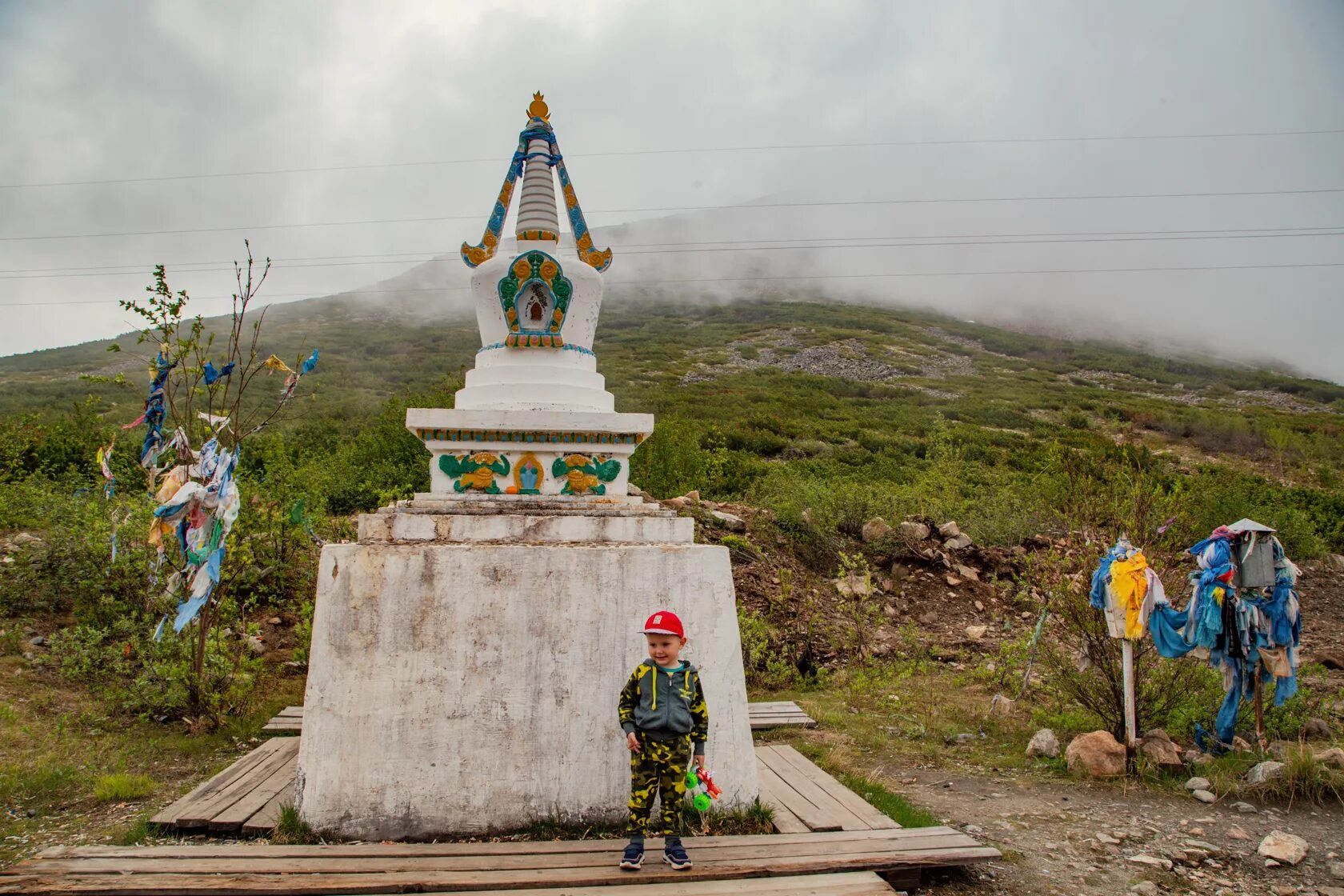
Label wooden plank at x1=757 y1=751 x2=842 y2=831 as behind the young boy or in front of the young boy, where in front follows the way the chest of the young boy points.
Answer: behind

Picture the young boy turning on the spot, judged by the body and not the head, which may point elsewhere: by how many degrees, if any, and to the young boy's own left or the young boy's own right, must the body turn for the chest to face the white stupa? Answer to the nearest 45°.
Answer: approximately 135° to the young boy's own right

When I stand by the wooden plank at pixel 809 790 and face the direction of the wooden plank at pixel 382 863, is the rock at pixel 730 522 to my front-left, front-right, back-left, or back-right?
back-right

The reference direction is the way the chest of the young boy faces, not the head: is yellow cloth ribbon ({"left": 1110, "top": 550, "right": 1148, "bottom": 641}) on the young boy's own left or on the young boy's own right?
on the young boy's own left

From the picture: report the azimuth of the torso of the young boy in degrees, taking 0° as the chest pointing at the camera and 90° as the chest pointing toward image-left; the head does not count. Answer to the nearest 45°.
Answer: approximately 0°

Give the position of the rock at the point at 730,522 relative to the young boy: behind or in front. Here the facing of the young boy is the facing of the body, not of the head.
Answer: behind

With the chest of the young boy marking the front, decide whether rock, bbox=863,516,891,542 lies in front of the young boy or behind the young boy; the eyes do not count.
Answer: behind

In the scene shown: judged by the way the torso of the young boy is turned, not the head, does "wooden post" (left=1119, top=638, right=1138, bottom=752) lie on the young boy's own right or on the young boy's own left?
on the young boy's own left

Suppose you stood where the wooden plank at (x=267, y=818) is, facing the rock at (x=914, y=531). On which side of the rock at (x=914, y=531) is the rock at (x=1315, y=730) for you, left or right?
right
